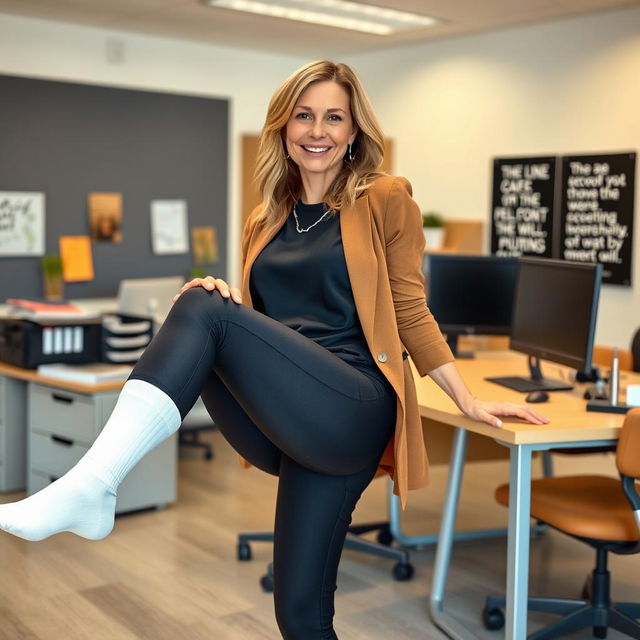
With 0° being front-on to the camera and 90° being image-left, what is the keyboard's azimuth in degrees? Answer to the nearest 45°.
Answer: approximately 45°

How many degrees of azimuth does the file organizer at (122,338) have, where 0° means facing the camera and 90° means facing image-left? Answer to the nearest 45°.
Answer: approximately 0°

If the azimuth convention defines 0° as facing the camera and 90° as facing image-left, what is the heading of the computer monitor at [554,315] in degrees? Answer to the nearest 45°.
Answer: approximately 45°

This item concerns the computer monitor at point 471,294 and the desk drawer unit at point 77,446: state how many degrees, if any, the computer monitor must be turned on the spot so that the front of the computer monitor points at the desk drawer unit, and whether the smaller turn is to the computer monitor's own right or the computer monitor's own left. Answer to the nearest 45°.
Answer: approximately 90° to the computer monitor's own right

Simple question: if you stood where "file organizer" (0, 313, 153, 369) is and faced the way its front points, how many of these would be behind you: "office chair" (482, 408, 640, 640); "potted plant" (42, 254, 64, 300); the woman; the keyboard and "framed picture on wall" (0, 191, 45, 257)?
2

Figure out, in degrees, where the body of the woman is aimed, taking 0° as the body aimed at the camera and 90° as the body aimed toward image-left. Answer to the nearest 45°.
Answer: approximately 45°

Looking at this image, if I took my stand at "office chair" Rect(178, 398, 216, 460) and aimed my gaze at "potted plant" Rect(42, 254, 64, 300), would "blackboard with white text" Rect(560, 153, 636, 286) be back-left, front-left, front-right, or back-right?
back-right

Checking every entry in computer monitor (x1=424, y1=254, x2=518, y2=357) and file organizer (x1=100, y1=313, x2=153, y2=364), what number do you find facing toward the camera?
2

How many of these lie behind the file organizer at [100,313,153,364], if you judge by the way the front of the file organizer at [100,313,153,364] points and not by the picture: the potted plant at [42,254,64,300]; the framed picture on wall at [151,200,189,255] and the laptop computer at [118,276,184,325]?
3

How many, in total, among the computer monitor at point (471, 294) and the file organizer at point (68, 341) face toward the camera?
2

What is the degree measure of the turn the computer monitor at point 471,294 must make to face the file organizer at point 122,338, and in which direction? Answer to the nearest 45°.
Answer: approximately 90° to its right
